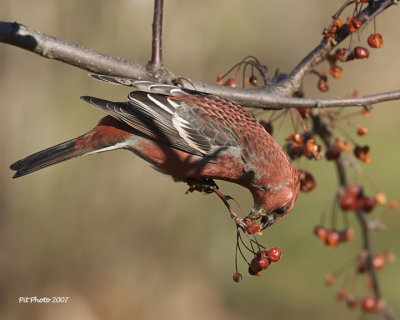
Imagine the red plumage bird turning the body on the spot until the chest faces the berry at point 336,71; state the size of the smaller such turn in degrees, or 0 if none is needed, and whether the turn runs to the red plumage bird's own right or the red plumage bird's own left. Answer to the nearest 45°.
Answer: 0° — it already faces it

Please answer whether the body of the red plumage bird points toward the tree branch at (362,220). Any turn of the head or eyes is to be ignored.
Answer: yes

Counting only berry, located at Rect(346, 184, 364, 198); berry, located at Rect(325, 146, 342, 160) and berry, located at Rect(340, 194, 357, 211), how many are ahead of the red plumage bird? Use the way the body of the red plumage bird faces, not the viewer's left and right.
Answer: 3

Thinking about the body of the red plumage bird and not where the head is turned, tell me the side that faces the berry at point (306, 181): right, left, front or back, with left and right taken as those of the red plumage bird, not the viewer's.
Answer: front

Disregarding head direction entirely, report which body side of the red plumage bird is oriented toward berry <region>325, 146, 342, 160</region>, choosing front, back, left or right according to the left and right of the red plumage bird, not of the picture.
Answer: front

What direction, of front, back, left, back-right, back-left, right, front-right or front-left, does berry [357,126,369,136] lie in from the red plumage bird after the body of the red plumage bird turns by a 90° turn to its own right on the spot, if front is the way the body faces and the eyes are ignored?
left

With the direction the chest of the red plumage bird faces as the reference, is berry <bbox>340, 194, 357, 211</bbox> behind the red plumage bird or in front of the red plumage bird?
in front

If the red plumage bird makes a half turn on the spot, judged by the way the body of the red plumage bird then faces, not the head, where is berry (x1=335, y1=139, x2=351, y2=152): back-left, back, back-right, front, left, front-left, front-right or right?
back

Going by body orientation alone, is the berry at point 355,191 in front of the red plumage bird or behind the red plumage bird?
in front

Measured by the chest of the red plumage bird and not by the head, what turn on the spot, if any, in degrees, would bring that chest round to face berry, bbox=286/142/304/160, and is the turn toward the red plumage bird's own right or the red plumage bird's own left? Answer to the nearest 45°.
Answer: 0° — it already faces it

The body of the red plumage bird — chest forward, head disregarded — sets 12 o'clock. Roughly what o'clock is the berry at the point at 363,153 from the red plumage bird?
The berry is roughly at 12 o'clock from the red plumage bird.

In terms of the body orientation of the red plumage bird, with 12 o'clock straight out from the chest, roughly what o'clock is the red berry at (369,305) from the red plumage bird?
The red berry is roughly at 11 o'clock from the red plumage bird.

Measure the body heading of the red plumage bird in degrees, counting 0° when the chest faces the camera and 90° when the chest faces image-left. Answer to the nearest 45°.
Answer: approximately 270°
